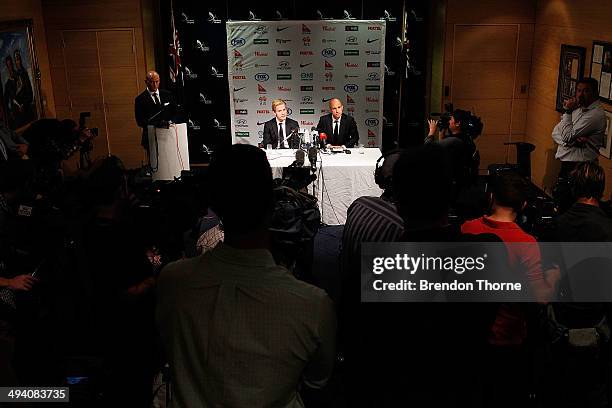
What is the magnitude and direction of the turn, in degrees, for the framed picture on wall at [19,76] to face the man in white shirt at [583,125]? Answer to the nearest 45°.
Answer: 0° — it already faces them

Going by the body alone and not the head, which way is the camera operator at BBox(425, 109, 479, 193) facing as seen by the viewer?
to the viewer's left

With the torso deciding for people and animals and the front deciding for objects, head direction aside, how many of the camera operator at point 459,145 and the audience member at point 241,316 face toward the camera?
0

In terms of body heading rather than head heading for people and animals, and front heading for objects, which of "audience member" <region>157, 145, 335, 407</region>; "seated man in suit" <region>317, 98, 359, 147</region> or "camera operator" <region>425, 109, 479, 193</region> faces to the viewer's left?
the camera operator

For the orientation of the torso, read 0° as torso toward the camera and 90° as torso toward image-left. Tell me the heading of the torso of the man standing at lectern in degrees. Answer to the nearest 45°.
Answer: approximately 315°

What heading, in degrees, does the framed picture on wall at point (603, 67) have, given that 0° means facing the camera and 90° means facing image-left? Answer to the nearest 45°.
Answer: approximately 45°

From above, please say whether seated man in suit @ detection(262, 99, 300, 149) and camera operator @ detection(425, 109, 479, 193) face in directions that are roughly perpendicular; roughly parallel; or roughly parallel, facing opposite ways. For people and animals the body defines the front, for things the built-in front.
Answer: roughly perpendicular

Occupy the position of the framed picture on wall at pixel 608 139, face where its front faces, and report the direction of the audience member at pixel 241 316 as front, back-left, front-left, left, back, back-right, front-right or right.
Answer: front-left

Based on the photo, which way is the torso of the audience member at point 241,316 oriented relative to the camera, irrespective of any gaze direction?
away from the camera

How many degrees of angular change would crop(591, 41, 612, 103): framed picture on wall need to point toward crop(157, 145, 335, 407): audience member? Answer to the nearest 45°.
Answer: approximately 45° to its left

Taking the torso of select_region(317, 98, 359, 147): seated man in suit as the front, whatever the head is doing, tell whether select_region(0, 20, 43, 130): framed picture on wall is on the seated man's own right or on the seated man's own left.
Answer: on the seated man's own right

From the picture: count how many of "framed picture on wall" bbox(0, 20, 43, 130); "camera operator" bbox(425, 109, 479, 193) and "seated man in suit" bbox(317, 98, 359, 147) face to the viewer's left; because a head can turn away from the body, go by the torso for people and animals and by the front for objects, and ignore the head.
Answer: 1

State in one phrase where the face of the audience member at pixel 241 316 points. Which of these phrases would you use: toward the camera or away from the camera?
away from the camera

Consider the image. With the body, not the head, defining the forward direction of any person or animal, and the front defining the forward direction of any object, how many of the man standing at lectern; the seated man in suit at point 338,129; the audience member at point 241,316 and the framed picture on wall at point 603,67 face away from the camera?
1

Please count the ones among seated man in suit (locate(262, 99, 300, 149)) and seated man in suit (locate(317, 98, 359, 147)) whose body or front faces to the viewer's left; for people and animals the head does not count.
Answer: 0
